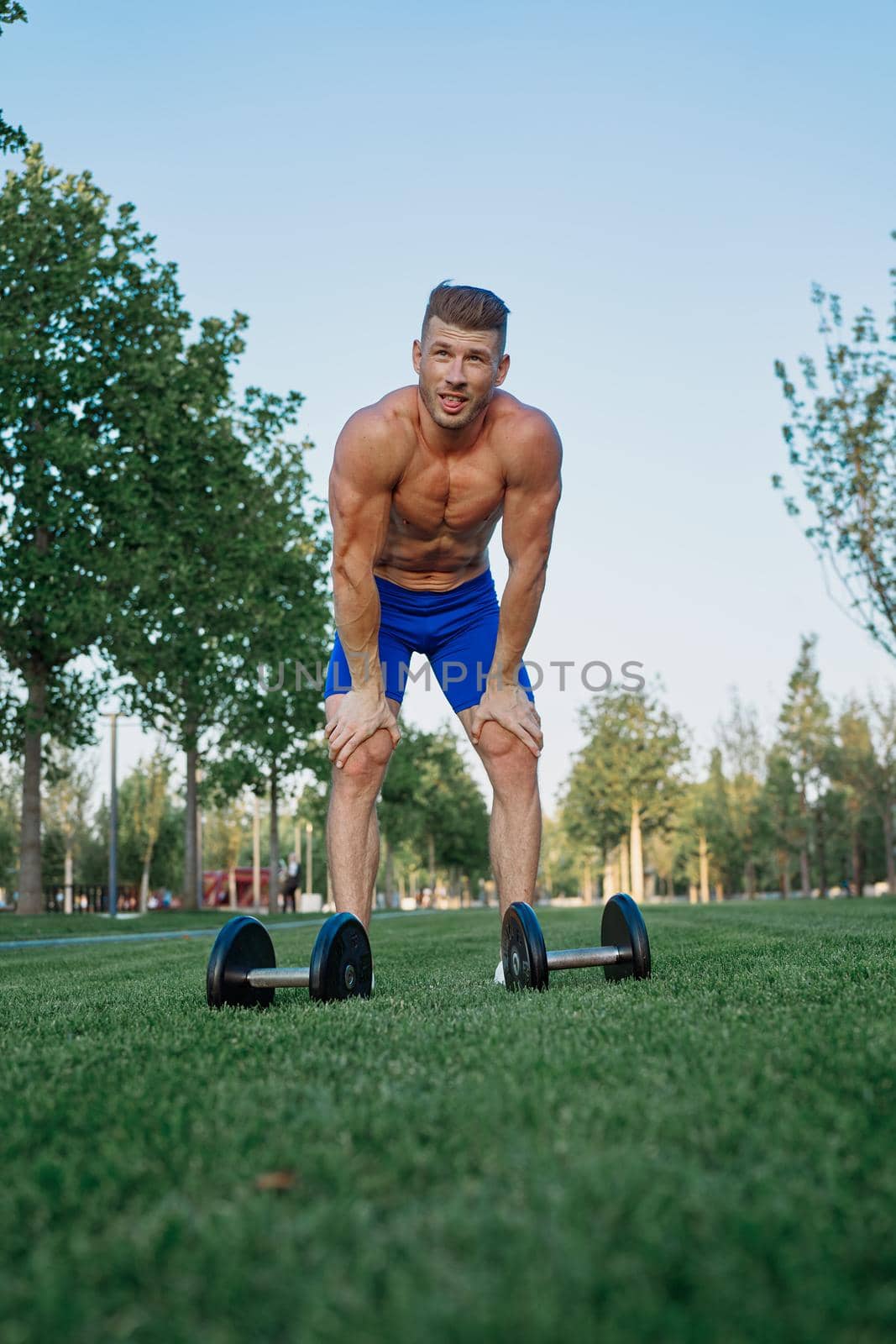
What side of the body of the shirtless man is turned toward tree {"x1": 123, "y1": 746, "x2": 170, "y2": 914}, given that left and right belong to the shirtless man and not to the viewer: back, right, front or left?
back

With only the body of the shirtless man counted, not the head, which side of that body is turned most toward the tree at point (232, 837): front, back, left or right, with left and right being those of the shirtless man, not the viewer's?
back

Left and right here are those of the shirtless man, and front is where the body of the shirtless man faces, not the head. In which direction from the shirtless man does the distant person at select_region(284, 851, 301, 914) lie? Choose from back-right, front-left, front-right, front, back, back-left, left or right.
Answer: back

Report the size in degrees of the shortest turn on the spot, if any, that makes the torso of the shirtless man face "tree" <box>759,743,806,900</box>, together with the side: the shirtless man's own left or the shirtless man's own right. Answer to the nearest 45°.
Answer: approximately 180°

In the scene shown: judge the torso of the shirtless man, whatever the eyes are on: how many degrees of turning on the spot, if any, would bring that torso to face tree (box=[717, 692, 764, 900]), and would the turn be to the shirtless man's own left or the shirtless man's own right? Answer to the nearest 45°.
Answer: approximately 180°

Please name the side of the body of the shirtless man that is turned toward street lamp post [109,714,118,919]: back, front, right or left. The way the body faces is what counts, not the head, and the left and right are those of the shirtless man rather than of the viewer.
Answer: back

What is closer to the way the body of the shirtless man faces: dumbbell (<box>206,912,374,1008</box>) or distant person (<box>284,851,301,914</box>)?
the dumbbell

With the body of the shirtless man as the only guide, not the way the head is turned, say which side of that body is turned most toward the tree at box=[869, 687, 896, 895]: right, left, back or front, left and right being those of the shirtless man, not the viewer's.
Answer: back

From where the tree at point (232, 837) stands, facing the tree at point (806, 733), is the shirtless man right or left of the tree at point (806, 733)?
right

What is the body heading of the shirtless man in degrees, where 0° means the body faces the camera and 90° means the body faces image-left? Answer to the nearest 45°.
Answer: approximately 0°

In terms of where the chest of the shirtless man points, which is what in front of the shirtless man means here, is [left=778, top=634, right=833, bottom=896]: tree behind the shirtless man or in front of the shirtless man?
behind
